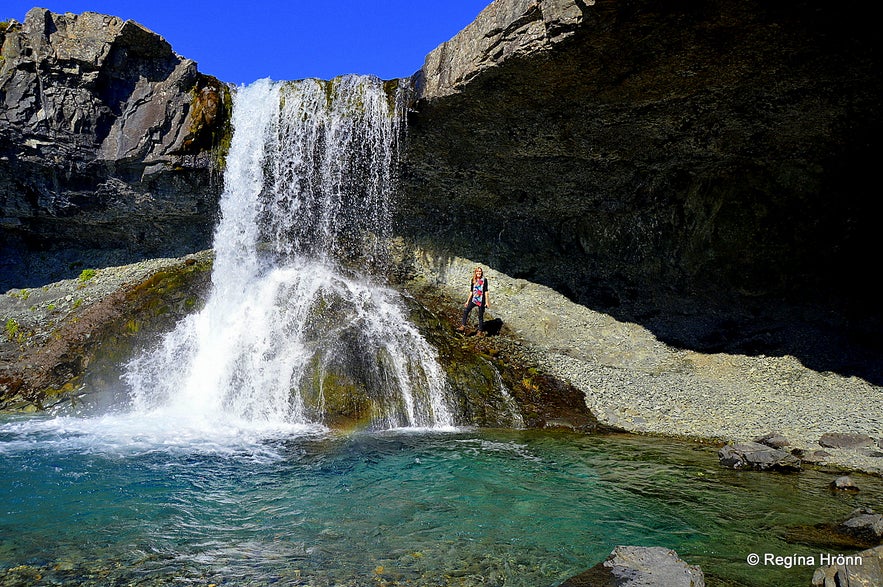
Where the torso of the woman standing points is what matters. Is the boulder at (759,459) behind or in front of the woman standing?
in front

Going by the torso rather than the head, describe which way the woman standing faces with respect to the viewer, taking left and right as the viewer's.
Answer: facing the viewer

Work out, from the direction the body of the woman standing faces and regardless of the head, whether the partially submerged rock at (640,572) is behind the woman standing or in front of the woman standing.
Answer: in front

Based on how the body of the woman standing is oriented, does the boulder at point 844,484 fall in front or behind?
in front

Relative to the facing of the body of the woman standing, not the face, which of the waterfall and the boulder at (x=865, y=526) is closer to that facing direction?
the boulder

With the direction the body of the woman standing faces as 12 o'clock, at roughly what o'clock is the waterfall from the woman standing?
The waterfall is roughly at 3 o'clock from the woman standing.
